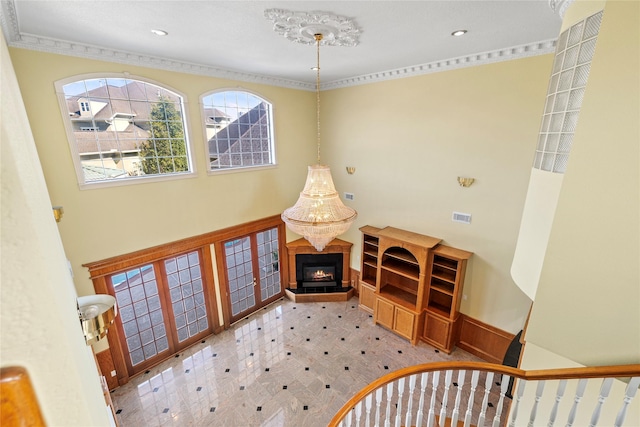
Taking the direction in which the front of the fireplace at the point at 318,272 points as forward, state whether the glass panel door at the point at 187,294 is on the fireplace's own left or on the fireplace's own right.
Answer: on the fireplace's own right

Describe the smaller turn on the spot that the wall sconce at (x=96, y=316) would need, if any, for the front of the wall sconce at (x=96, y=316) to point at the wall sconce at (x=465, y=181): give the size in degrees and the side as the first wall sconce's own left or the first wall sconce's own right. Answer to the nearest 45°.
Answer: approximately 45° to the first wall sconce's own left

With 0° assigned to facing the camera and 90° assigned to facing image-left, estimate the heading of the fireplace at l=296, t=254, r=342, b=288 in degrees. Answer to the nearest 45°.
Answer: approximately 0°

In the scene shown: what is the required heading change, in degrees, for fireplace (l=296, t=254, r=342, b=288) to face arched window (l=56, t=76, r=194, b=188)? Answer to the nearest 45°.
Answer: approximately 45° to its right

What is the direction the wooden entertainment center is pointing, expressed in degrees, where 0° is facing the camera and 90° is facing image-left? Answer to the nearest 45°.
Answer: approximately 45°

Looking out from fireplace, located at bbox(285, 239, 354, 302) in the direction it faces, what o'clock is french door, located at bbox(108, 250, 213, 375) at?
The french door is roughly at 2 o'clock from the fireplace.
